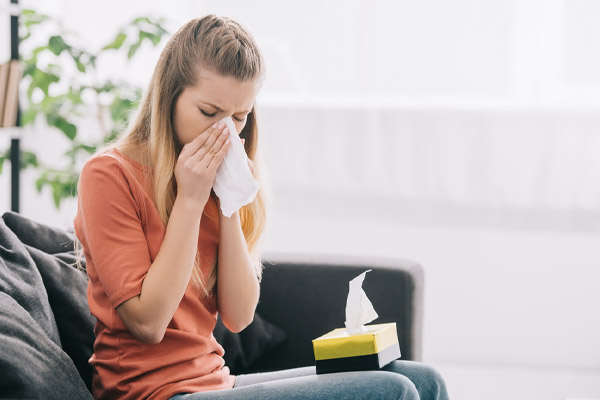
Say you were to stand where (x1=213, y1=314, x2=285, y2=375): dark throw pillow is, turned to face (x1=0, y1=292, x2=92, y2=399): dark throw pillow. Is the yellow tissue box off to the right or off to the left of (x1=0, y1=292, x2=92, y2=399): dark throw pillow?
left

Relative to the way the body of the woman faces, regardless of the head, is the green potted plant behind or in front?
behind
